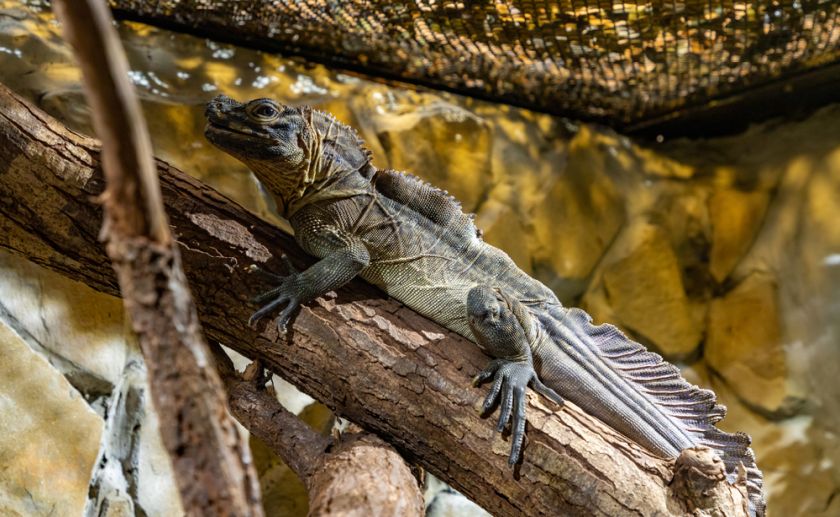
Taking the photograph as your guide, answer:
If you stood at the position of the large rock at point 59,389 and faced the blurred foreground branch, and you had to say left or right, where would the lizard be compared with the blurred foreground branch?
left

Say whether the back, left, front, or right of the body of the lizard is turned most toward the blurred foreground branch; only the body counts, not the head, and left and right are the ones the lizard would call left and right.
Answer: left

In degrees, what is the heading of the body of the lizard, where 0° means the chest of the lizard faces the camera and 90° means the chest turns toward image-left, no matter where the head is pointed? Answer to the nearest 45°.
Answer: approximately 90°

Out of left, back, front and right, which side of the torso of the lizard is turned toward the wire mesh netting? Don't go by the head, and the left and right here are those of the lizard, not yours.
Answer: right

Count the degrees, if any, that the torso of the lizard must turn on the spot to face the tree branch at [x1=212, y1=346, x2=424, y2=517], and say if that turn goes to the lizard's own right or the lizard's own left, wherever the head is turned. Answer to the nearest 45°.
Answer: approximately 90° to the lizard's own left

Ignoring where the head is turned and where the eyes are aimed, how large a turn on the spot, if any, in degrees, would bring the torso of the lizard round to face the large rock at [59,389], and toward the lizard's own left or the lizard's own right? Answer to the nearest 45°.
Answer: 0° — it already faces it
